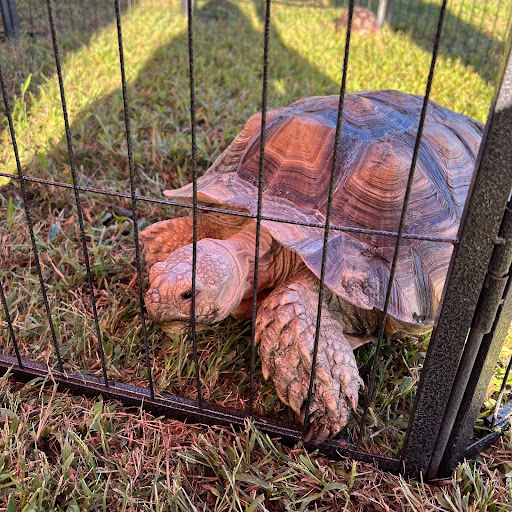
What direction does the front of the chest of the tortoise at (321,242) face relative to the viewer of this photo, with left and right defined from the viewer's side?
facing the viewer and to the left of the viewer

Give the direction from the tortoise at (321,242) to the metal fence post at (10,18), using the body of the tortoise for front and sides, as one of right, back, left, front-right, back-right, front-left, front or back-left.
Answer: right

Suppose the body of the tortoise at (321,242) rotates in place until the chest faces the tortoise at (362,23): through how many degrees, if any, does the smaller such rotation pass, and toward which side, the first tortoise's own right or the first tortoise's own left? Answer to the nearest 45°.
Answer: approximately 135° to the first tortoise's own right

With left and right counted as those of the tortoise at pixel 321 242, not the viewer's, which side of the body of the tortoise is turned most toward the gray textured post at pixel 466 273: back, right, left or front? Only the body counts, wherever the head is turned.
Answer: left

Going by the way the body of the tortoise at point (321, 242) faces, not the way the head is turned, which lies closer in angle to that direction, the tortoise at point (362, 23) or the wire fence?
the wire fence

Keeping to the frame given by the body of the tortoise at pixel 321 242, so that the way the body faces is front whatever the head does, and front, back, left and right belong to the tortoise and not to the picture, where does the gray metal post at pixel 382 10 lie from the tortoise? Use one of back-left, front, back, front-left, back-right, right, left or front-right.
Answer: back-right
